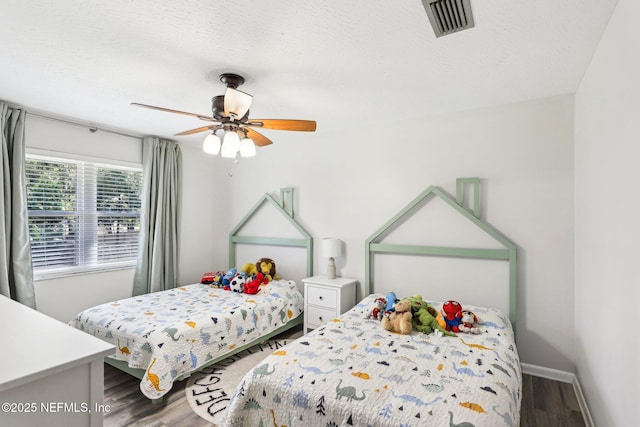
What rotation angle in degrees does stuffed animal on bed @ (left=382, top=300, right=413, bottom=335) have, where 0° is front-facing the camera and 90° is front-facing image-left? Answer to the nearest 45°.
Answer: approximately 45°

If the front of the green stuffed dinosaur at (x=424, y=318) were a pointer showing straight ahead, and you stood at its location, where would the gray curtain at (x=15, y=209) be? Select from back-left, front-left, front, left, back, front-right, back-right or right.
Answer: front-right

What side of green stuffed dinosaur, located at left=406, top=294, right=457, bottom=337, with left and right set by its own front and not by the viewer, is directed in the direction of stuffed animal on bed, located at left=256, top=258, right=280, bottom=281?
front

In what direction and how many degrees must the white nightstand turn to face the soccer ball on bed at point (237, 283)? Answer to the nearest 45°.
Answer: approximately 45° to its right

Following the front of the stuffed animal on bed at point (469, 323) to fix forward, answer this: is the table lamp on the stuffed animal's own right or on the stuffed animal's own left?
on the stuffed animal's own right

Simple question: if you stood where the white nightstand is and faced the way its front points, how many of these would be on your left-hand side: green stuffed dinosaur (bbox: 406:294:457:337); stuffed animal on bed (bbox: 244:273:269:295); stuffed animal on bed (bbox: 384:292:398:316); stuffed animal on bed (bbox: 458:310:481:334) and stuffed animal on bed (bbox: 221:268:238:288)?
3

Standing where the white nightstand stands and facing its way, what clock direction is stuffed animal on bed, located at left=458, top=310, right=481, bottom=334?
The stuffed animal on bed is roughly at 9 o'clock from the white nightstand.

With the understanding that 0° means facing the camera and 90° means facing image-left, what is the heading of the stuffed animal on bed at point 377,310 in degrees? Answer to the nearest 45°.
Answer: approximately 45°

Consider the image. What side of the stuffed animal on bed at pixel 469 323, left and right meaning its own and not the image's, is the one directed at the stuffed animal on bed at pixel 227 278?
right
